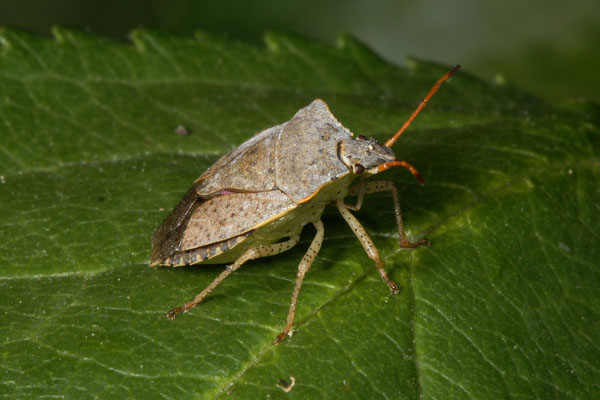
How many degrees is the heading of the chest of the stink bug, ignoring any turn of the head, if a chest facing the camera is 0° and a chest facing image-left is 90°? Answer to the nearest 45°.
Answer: approximately 270°
